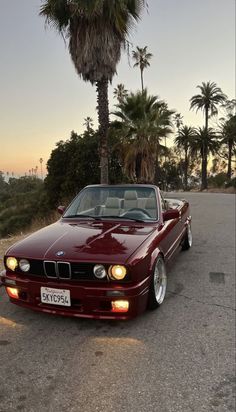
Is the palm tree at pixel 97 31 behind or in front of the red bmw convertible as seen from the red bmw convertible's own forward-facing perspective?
behind

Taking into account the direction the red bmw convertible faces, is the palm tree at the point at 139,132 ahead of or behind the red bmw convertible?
behind
